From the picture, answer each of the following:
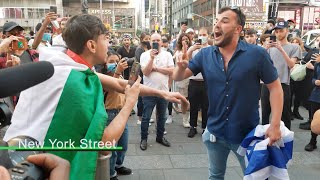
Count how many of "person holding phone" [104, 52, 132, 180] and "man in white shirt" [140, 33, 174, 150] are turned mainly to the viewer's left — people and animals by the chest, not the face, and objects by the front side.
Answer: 0

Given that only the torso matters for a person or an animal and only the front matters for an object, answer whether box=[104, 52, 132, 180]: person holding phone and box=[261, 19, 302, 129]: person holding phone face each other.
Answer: no

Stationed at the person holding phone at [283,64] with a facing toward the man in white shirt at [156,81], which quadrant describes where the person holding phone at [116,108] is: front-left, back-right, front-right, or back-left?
front-left

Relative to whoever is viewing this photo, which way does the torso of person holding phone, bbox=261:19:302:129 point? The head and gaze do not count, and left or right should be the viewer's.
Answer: facing the viewer and to the left of the viewer

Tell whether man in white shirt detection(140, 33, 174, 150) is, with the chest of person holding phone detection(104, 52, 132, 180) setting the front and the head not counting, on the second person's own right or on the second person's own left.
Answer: on the second person's own left

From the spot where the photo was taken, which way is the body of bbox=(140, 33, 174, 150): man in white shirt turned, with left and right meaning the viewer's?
facing the viewer

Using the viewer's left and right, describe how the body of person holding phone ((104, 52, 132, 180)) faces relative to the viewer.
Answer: facing the viewer and to the right of the viewer

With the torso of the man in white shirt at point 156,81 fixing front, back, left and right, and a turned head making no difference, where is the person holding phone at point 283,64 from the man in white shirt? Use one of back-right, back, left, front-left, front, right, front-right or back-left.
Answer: left

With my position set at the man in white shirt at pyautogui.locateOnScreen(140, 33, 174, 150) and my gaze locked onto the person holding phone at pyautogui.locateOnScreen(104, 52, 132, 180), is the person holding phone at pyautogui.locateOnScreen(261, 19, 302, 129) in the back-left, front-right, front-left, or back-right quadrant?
back-left
